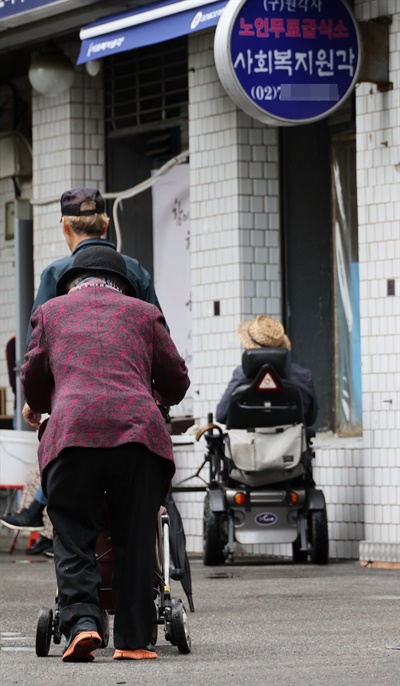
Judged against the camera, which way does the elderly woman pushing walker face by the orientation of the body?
away from the camera

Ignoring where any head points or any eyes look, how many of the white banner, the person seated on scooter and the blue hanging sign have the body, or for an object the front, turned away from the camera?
1

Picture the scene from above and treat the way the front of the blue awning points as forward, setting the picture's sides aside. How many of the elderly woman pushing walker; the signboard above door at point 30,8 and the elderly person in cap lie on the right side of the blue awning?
1

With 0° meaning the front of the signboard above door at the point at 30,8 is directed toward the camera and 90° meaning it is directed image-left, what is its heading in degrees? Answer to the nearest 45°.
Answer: approximately 45°

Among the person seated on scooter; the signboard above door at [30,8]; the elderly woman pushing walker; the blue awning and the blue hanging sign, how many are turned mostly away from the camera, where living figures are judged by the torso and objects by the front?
2

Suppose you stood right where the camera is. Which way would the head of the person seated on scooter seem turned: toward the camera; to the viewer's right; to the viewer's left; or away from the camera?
away from the camera

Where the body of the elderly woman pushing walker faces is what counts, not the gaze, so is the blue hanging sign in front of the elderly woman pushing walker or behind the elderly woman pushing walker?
in front

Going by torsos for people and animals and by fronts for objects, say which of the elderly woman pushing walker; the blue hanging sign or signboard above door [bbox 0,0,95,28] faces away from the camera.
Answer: the elderly woman pushing walker

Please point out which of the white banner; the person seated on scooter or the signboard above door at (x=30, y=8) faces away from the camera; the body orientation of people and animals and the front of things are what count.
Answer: the person seated on scooter

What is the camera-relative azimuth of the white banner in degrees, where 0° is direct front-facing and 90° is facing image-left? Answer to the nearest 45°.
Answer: approximately 45°

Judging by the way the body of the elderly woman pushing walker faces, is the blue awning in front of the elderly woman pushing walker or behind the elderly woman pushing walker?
in front

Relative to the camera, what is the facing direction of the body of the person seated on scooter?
away from the camera

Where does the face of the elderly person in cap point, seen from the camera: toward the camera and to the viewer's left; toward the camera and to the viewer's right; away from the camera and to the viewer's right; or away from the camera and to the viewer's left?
away from the camera and to the viewer's left
